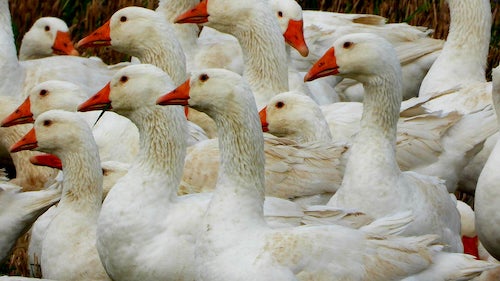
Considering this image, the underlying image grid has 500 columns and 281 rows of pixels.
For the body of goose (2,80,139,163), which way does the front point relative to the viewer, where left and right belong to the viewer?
facing to the left of the viewer

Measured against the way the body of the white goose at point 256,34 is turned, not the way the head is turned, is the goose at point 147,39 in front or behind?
in front

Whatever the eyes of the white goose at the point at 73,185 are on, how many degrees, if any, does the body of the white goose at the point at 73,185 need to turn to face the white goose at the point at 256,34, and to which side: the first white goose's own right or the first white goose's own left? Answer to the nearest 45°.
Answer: approximately 135° to the first white goose's own right

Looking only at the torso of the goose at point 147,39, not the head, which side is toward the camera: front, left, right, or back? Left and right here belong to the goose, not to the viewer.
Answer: left

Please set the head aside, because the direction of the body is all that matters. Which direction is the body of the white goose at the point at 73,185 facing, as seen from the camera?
to the viewer's left

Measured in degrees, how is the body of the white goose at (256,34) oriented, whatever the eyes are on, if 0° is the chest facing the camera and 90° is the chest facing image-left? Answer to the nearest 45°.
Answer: approximately 90°
